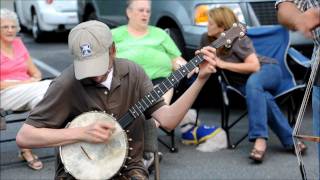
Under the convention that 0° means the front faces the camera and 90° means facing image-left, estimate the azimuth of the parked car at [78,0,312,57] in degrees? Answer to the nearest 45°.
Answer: approximately 315°

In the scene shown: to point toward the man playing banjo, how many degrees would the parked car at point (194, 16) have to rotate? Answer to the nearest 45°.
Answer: approximately 45° to its right

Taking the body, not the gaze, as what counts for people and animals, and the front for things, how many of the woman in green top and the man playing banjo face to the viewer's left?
0

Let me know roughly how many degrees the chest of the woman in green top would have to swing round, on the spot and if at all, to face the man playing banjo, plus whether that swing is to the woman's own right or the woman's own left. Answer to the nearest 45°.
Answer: approximately 45° to the woman's own right

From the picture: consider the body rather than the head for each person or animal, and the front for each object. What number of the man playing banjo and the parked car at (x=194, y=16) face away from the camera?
0

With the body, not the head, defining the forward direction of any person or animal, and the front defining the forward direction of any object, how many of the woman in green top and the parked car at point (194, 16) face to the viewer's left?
0

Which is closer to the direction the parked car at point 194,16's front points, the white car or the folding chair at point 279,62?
the folding chair

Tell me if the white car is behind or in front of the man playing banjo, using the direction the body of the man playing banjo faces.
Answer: behind

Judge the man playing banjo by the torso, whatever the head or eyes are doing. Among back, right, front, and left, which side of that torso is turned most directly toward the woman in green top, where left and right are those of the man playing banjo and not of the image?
back

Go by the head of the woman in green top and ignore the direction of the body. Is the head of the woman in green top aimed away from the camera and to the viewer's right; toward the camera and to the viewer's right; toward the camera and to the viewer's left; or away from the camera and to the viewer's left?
toward the camera and to the viewer's right
